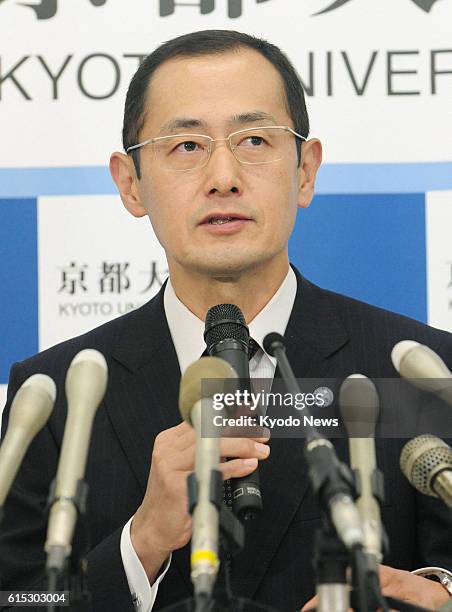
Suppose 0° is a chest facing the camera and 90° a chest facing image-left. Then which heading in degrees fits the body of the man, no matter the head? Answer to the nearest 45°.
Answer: approximately 0°

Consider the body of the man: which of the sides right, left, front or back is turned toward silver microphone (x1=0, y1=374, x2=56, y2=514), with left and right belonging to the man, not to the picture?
front

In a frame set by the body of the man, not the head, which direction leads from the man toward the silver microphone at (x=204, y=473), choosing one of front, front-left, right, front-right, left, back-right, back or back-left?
front

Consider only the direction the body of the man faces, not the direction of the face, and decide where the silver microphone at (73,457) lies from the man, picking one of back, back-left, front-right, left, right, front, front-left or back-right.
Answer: front

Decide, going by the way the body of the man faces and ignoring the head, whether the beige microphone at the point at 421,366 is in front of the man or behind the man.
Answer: in front

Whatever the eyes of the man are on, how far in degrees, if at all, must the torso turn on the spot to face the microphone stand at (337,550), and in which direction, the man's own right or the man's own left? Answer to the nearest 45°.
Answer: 0° — they already face it

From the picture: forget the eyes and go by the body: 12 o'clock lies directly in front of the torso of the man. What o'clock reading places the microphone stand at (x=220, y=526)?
The microphone stand is roughly at 12 o'clock from the man.

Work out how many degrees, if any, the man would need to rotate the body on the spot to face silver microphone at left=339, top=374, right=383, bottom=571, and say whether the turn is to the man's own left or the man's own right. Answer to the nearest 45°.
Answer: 0° — they already face it
